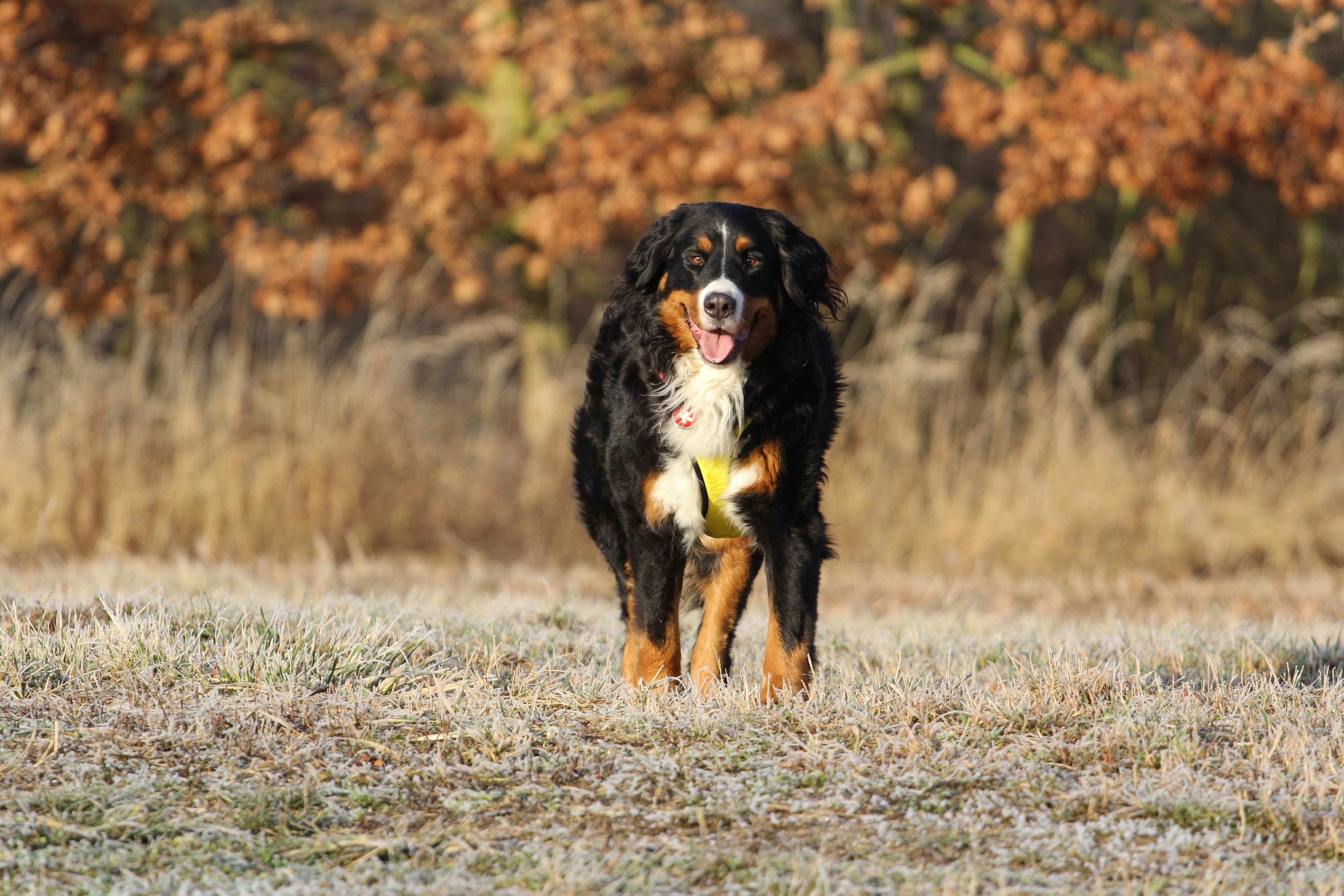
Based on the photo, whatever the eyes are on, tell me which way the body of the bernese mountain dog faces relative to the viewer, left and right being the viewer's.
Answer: facing the viewer
